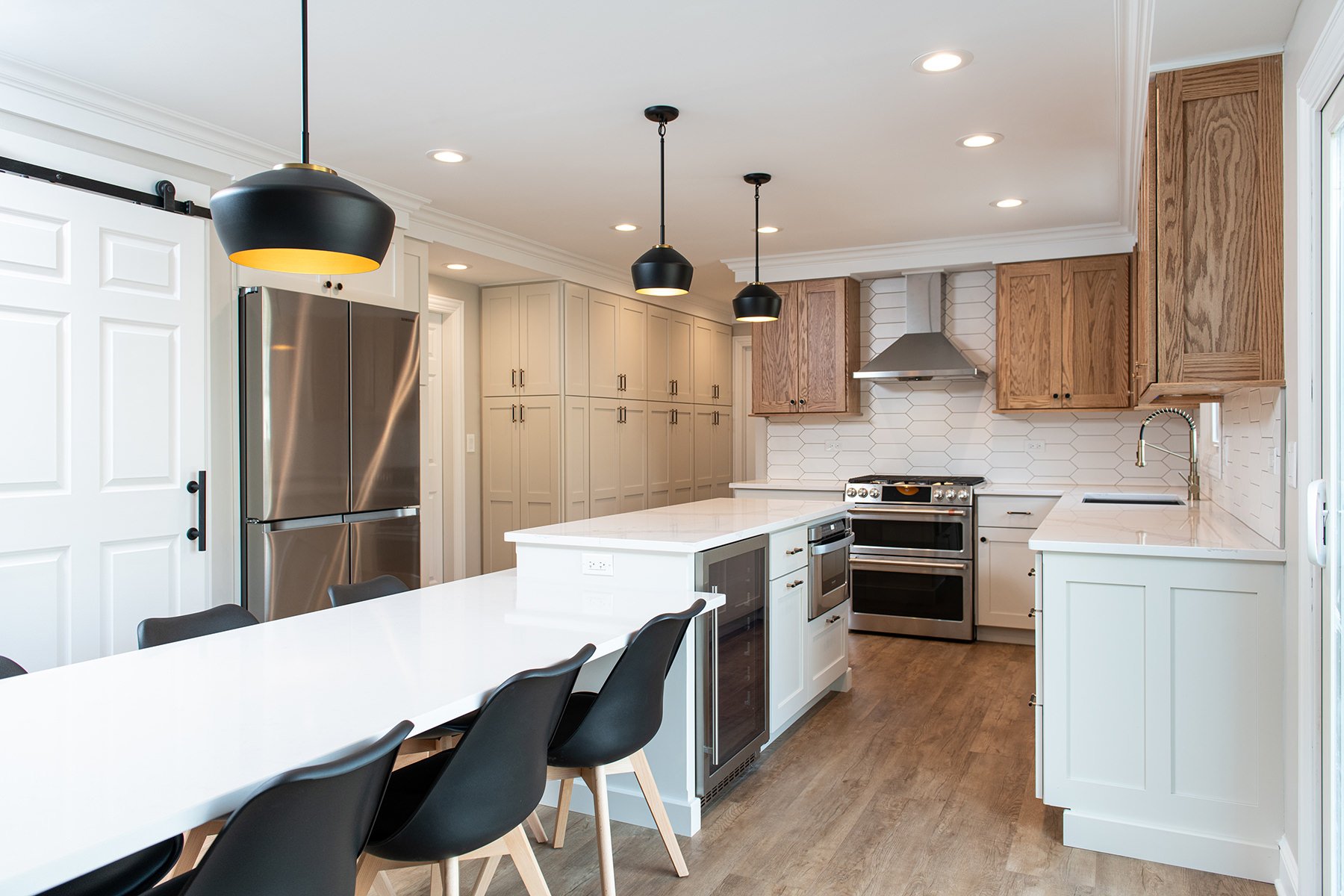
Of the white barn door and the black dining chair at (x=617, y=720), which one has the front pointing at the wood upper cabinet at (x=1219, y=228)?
the white barn door

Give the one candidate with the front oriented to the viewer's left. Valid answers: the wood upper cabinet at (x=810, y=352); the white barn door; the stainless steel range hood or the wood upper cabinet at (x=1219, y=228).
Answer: the wood upper cabinet at (x=1219, y=228)

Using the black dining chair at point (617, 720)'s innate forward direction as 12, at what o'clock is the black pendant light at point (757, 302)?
The black pendant light is roughly at 2 o'clock from the black dining chair.

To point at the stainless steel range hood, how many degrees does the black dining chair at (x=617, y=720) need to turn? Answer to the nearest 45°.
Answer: approximately 90° to its right

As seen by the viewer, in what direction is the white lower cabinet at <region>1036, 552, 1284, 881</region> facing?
to the viewer's left

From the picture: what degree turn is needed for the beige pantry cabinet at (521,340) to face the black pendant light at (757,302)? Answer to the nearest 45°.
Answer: approximately 45° to its left

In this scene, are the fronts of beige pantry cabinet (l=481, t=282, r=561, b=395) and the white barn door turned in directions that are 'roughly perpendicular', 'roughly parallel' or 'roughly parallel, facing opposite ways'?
roughly perpendicular

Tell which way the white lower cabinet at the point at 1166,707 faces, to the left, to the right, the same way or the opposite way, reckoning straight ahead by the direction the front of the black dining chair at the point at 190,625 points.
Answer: the opposite way

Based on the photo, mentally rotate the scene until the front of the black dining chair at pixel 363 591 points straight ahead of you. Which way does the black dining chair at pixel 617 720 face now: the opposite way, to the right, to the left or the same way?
the opposite way

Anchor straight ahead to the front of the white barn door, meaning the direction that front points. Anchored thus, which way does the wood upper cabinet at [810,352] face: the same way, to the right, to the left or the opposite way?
to the right

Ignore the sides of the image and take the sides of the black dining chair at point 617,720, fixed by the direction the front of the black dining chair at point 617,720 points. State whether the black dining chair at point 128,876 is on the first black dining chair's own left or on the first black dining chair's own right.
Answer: on the first black dining chair's own left
